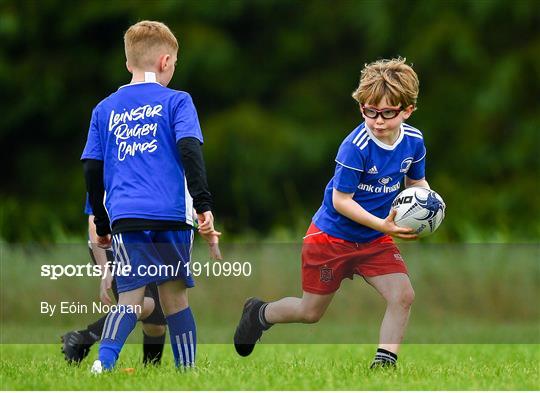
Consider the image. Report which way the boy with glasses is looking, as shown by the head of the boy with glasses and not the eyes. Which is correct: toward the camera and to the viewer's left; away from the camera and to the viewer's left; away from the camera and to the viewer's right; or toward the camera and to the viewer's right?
toward the camera and to the viewer's left

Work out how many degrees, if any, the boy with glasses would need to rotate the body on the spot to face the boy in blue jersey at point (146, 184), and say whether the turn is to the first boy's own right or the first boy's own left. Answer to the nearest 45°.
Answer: approximately 90° to the first boy's own right
